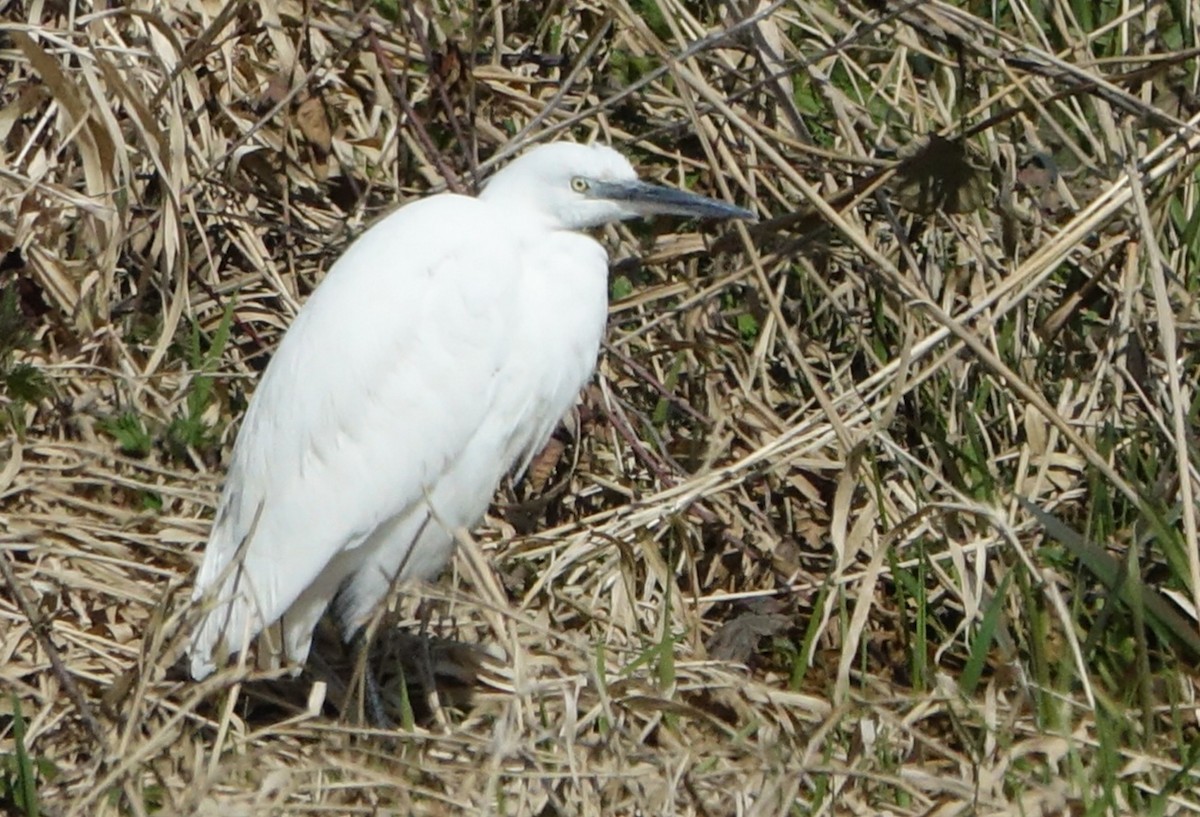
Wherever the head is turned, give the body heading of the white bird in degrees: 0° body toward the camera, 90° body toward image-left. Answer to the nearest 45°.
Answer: approximately 270°
